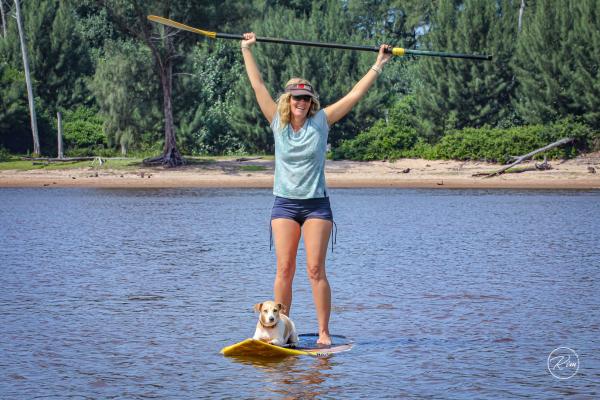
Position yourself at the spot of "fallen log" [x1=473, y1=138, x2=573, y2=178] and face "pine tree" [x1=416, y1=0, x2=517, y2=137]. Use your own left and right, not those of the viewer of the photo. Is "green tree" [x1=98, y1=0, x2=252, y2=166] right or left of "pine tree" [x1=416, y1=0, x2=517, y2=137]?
left

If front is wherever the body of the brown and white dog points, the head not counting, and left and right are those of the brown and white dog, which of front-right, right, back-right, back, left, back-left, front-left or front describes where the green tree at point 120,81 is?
back-right

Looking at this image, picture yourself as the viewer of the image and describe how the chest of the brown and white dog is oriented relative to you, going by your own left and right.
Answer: facing the viewer and to the left of the viewer

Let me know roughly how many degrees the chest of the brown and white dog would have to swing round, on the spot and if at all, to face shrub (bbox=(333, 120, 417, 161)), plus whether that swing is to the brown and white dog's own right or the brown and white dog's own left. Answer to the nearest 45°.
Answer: approximately 135° to the brown and white dog's own right

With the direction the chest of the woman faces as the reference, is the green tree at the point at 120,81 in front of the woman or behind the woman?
behind

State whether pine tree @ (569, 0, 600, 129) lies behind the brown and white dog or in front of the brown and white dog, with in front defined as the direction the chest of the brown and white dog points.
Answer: behind

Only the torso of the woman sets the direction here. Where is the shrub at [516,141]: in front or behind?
behind

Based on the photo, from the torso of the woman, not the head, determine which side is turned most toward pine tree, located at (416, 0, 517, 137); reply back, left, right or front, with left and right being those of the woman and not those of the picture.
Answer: back

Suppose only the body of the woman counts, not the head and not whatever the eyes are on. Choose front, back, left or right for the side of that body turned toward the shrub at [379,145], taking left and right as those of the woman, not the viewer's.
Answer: back

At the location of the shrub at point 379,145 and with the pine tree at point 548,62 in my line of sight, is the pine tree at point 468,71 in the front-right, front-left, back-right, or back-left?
front-left

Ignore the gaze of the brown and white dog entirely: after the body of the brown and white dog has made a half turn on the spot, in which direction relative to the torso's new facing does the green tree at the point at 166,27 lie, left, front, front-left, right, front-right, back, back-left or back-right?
front-left

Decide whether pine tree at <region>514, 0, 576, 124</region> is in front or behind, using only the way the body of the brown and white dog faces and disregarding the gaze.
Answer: behind

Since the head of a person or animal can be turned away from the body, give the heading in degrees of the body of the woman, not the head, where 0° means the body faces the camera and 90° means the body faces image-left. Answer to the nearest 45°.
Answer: approximately 0°

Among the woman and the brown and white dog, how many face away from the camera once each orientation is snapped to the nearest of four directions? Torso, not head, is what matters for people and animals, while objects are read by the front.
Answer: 0

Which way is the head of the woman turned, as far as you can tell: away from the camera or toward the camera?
toward the camera
